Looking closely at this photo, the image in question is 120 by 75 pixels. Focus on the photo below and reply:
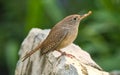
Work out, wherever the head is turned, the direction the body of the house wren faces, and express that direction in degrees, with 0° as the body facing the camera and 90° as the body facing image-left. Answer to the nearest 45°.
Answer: approximately 270°
